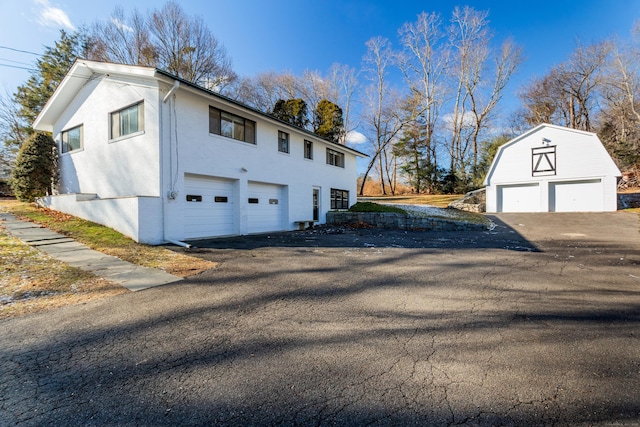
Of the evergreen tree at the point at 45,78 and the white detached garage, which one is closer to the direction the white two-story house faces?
the white detached garage

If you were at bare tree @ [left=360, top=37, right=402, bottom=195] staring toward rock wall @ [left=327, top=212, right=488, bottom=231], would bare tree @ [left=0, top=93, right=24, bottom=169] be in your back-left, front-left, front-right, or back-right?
front-right

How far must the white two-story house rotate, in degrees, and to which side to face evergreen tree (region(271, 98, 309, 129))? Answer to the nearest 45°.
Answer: approximately 90° to its left

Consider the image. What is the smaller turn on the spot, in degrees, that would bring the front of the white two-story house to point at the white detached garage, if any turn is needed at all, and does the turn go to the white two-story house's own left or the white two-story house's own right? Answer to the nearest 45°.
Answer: approximately 45° to the white two-story house's own left

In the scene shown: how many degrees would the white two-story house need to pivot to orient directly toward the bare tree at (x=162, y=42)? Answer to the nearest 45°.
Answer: approximately 135° to its left

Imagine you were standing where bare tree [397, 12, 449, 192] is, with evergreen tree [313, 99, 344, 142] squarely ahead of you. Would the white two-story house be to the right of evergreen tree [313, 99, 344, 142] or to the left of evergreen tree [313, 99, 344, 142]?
left

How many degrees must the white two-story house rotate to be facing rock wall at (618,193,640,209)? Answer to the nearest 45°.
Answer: approximately 45° to its left

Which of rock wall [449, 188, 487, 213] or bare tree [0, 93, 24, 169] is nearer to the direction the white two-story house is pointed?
the rock wall

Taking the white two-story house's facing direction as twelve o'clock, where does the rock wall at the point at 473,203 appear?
The rock wall is roughly at 10 o'clock from the white two-story house.

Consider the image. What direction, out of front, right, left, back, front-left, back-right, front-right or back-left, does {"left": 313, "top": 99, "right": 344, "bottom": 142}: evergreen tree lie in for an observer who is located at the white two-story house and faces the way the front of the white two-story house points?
left

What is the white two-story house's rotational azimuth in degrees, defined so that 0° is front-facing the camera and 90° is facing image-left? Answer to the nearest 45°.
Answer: approximately 315°

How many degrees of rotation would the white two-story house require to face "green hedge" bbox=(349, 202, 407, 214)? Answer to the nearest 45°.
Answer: approximately 45° to its left

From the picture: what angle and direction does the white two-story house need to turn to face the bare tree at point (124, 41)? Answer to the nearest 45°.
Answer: approximately 135° to its left

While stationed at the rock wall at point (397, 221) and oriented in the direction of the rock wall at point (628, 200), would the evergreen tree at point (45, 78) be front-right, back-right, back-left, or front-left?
back-left

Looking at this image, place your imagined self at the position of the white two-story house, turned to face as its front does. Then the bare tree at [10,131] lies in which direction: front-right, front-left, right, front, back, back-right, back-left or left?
back

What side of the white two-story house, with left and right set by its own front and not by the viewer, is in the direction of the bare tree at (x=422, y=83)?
left
